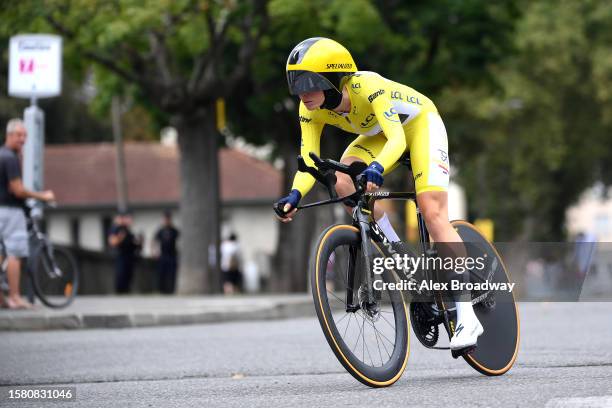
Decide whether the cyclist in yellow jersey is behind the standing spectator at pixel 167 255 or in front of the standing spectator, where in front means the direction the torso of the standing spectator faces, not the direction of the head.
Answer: in front

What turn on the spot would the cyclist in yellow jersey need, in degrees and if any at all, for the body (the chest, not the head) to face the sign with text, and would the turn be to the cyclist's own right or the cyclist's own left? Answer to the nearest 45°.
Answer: approximately 90° to the cyclist's own right

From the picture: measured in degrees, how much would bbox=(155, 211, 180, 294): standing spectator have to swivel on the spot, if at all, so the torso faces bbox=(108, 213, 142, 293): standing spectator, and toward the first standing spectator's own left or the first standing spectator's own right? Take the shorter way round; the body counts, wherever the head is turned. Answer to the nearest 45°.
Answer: approximately 45° to the first standing spectator's own right

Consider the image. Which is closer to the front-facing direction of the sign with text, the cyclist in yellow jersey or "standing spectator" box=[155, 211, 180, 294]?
the cyclist in yellow jersey

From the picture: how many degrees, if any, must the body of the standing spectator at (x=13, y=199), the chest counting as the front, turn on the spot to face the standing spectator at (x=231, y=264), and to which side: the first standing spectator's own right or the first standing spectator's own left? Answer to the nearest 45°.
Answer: approximately 90° to the first standing spectator's own left

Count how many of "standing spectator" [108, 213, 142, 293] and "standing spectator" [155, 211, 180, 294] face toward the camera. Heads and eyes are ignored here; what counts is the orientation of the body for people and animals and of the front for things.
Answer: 2

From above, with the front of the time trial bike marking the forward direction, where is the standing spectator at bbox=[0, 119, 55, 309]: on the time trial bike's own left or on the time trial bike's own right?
on the time trial bike's own right

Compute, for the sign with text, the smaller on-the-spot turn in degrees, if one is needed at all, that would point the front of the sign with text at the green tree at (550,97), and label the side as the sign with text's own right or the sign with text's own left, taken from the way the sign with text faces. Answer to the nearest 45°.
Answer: approximately 135° to the sign with text's own left

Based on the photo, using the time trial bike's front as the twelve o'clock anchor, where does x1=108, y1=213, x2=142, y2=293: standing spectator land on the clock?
The standing spectator is roughly at 4 o'clock from the time trial bike.

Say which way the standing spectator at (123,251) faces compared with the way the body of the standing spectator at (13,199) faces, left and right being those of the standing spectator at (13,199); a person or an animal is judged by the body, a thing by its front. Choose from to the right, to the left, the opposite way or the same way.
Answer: to the right

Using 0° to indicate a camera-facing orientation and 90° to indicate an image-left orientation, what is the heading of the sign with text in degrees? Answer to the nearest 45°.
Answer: approximately 0°

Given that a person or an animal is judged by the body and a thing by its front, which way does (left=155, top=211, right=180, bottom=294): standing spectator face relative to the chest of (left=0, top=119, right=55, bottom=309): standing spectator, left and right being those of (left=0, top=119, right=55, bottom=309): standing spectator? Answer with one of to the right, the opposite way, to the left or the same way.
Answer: to the right

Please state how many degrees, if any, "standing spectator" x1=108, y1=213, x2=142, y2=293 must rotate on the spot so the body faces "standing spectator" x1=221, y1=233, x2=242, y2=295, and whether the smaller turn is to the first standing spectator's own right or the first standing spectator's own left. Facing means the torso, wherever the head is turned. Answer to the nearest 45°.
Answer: approximately 135° to the first standing spectator's own left
